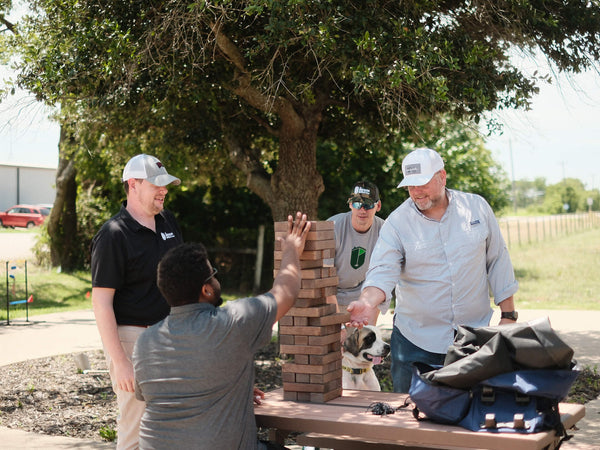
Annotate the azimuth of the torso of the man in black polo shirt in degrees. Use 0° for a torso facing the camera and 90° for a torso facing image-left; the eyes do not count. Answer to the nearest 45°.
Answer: approximately 315°

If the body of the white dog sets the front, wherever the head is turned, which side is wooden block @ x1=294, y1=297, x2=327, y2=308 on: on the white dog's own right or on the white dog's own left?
on the white dog's own right

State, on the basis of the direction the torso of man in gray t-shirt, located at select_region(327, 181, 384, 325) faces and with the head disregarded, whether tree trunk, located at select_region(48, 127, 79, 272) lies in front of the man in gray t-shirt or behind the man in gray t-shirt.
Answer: behind

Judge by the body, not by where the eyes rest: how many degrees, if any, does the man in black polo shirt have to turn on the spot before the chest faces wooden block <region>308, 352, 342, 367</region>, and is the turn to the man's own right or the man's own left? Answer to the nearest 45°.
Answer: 0° — they already face it

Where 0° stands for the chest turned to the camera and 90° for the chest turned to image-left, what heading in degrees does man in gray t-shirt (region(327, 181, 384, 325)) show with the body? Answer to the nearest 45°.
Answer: approximately 0°

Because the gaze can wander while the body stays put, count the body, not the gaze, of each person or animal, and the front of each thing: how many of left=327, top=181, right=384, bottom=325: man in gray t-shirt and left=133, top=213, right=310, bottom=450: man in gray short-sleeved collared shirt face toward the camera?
1

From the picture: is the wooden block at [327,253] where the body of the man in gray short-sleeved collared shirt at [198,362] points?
yes

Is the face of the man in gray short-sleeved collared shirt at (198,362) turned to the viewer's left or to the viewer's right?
to the viewer's right

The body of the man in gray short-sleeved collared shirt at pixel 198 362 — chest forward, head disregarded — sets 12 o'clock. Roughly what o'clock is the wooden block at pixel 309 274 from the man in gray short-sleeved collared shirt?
The wooden block is roughly at 12 o'clock from the man in gray short-sleeved collared shirt.

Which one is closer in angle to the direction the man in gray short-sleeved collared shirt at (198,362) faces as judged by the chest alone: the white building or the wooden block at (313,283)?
the wooden block

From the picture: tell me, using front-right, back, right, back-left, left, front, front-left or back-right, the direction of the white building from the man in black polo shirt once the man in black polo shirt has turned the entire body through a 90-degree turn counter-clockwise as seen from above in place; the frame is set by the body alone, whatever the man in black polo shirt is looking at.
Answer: front-left
